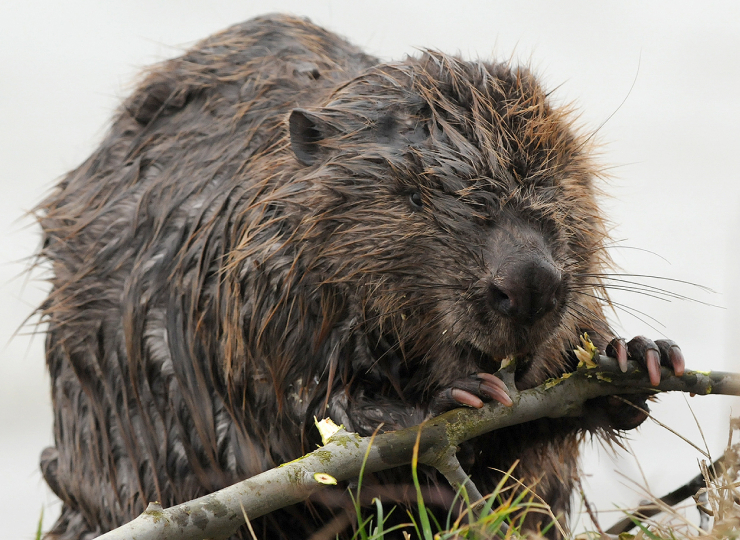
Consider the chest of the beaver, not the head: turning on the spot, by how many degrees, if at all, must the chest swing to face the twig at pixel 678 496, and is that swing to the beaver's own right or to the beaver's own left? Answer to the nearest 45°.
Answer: approximately 45° to the beaver's own left

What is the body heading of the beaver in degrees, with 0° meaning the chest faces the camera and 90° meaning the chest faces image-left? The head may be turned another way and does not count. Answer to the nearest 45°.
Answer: approximately 315°
